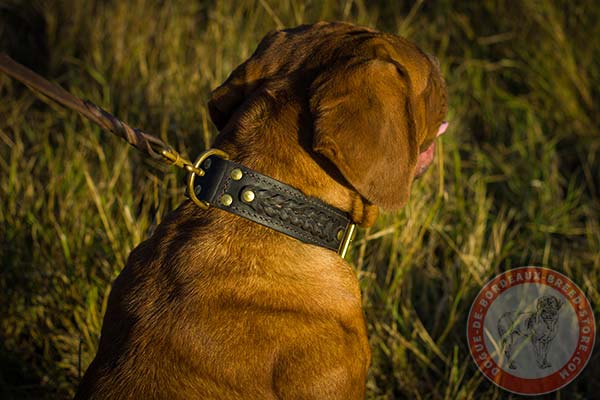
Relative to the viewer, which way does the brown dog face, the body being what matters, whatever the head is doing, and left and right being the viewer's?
facing away from the viewer and to the right of the viewer
